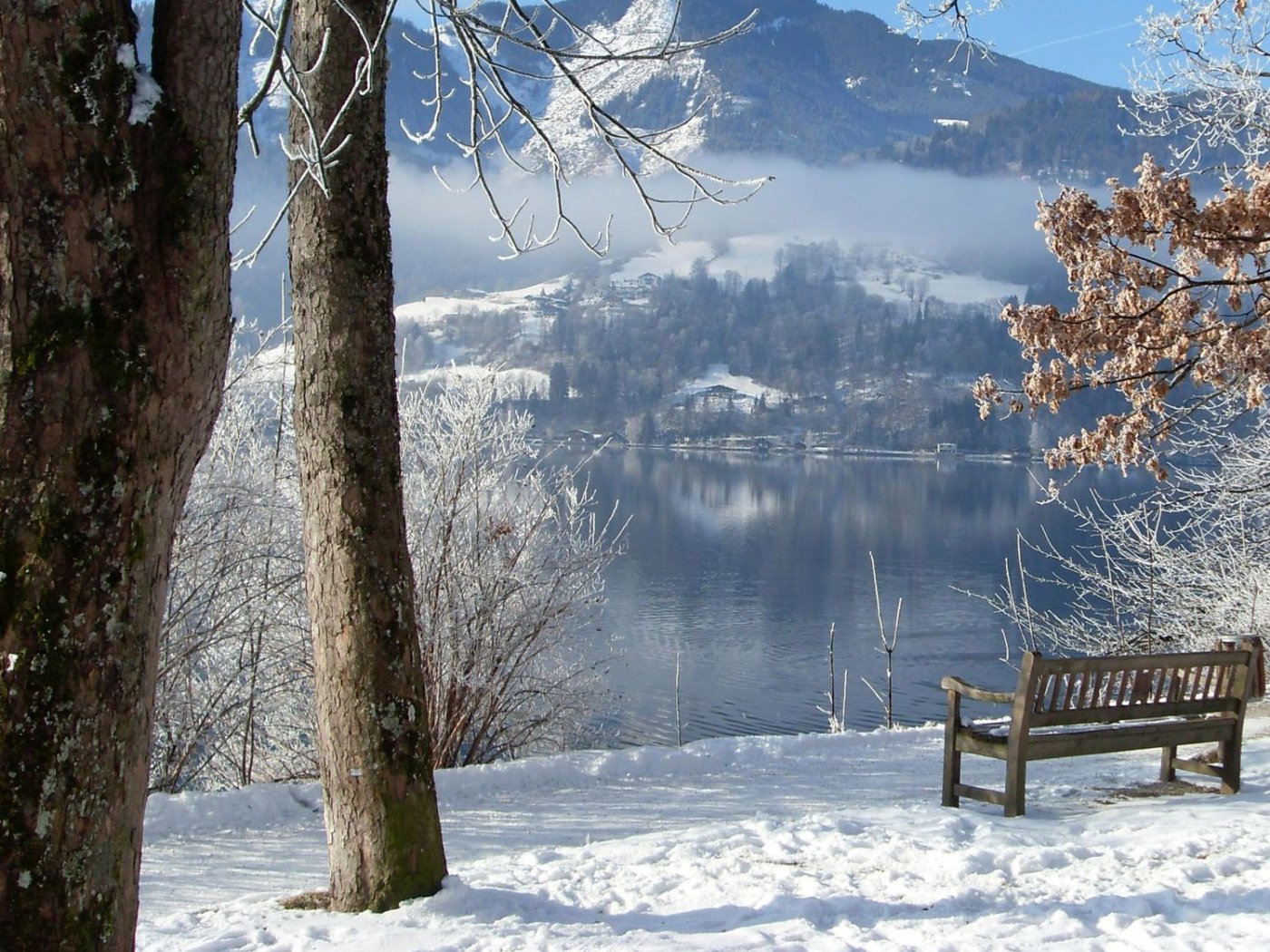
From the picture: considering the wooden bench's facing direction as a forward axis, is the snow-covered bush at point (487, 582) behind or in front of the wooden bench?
in front

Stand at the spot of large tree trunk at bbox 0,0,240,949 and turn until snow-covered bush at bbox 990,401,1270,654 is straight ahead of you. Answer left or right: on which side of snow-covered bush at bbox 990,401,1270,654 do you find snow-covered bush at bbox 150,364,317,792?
left

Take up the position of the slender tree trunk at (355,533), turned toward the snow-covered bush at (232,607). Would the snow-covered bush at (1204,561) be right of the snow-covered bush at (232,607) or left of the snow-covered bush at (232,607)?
right

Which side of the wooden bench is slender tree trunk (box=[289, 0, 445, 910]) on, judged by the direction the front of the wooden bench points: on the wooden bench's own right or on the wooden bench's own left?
on the wooden bench's own left

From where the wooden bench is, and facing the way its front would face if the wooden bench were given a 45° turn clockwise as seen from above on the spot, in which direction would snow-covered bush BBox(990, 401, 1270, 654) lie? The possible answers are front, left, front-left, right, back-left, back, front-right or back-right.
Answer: front

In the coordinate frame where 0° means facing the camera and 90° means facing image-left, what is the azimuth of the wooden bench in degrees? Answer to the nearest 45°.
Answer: approximately 135°

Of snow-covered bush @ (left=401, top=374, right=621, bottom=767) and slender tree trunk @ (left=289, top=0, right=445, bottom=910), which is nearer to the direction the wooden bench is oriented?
the snow-covered bush

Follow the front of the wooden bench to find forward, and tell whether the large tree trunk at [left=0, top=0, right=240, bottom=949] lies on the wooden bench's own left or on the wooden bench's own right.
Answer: on the wooden bench's own left
